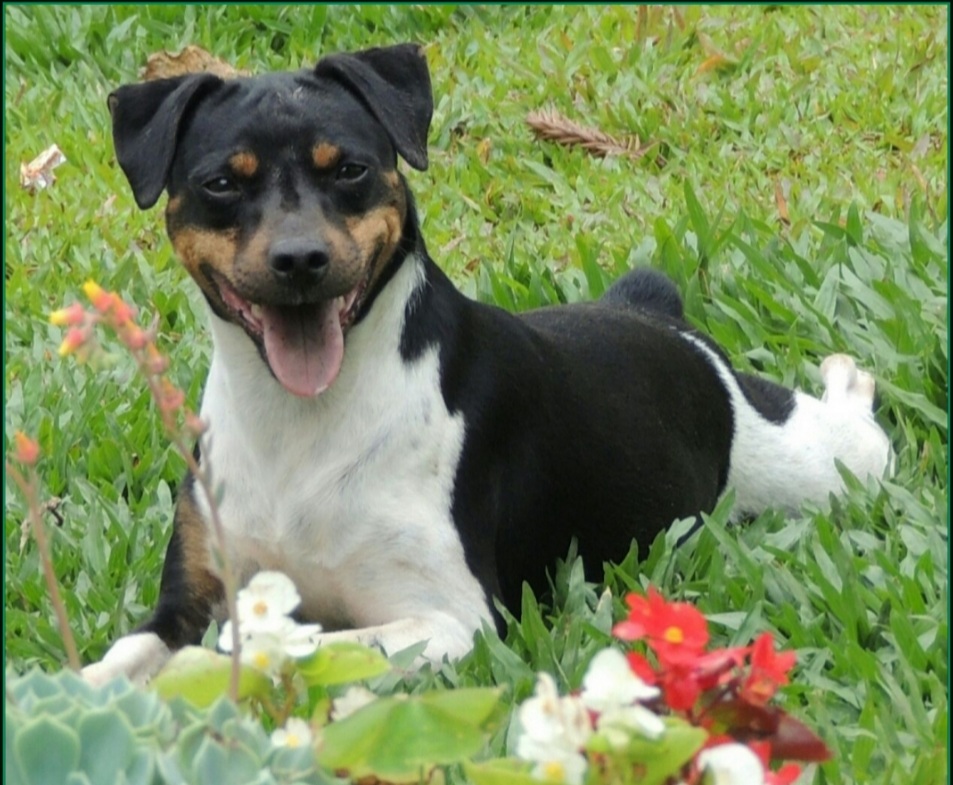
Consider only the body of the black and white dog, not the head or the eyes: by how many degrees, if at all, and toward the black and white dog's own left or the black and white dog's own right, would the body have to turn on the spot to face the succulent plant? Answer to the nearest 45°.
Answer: approximately 45° to the black and white dog's own left

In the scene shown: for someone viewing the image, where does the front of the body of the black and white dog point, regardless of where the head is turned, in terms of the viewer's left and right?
facing the viewer and to the left of the viewer

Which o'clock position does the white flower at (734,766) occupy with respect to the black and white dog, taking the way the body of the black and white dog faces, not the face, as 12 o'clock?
The white flower is roughly at 10 o'clock from the black and white dog.

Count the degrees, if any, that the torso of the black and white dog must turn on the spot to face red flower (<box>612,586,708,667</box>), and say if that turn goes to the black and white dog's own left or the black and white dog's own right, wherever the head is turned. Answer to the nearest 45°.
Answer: approximately 45° to the black and white dog's own left

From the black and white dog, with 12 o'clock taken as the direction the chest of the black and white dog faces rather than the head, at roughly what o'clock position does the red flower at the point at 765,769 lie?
The red flower is roughly at 10 o'clock from the black and white dog.

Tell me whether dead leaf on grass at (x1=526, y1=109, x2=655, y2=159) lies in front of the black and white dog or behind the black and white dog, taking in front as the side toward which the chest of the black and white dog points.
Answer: behind

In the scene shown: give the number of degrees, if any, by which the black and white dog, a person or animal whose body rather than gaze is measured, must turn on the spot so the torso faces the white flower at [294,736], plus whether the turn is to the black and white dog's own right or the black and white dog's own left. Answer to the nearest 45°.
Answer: approximately 45° to the black and white dog's own left

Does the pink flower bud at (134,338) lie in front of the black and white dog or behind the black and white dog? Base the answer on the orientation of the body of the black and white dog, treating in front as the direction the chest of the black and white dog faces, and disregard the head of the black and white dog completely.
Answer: in front

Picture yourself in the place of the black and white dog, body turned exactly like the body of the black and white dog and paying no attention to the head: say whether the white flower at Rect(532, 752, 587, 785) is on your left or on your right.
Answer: on your left

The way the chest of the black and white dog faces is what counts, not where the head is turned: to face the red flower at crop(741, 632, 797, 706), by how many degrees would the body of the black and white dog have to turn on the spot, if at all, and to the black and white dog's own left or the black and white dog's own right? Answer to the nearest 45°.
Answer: approximately 45° to the black and white dog's own left

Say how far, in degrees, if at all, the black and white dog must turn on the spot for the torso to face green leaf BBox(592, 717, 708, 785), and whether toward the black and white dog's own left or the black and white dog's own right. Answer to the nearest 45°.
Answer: approximately 45° to the black and white dog's own left

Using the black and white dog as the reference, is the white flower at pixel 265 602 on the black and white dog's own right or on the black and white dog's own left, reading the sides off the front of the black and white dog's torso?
on the black and white dog's own left
